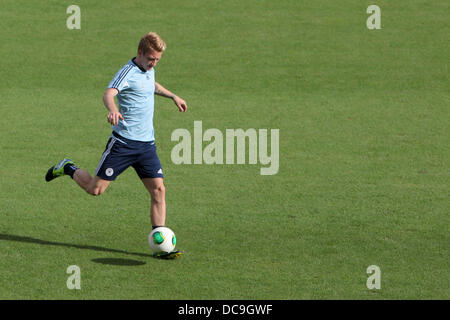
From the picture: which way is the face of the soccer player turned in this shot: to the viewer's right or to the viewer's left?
to the viewer's right

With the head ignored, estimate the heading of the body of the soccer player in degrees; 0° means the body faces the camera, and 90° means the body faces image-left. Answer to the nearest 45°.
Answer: approximately 315°
